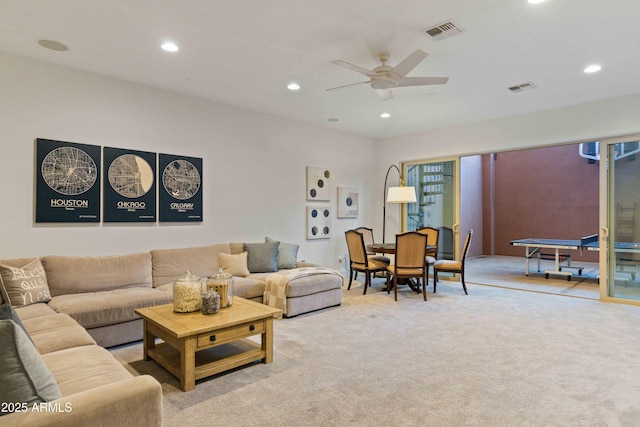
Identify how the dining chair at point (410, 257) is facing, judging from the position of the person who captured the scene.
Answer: facing away from the viewer

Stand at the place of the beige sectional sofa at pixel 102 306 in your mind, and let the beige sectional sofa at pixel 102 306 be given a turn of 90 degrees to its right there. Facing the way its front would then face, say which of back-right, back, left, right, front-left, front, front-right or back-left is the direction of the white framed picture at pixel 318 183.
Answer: back

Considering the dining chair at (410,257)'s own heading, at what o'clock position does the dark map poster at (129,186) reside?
The dark map poster is roughly at 8 o'clock from the dining chair.

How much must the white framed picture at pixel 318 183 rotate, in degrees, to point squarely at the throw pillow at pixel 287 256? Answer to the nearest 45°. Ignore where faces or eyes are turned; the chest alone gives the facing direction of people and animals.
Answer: approximately 45° to its right

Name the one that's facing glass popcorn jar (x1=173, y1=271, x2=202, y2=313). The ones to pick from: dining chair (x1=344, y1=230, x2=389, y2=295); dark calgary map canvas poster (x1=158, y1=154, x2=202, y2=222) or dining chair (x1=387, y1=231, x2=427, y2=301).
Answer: the dark calgary map canvas poster

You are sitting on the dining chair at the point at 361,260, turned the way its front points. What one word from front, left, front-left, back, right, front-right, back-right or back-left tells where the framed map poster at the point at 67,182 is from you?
back

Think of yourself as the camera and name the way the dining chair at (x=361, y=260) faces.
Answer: facing away from the viewer and to the right of the viewer

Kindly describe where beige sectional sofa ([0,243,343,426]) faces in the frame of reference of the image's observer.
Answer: facing the viewer and to the right of the viewer

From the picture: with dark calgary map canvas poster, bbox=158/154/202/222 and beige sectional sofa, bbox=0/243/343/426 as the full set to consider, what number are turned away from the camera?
0

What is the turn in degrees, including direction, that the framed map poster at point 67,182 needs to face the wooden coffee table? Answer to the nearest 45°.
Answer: approximately 45° to its left

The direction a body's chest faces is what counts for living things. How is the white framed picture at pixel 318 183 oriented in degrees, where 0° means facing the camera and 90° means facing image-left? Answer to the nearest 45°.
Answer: approximately 315°

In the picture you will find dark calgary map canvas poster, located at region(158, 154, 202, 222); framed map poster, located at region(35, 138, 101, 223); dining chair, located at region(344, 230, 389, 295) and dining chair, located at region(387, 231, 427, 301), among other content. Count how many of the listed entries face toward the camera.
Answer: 2

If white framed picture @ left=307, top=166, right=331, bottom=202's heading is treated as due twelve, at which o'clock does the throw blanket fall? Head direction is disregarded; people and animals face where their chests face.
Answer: The throw blanket is roughly at 2 o'clock from the white framed picture.

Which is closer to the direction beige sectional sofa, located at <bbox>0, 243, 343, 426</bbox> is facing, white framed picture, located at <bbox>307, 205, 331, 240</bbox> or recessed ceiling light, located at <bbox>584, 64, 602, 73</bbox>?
the recessed ceiling light
